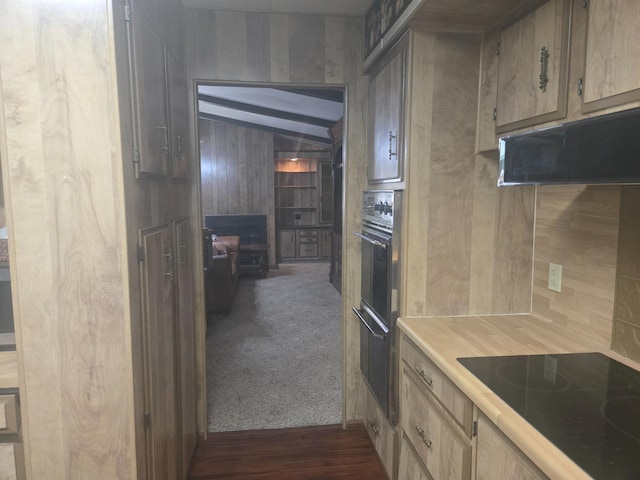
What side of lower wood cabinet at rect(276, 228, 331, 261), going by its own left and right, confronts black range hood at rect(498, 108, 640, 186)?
front

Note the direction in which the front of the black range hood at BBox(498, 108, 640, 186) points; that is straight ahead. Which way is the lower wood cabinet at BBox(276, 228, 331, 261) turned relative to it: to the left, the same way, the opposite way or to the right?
to the left

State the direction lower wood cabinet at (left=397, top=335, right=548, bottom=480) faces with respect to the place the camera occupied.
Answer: facing the viewer and to the left of the viewer

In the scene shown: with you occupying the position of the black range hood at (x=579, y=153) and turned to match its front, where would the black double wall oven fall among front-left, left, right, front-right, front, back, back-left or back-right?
right

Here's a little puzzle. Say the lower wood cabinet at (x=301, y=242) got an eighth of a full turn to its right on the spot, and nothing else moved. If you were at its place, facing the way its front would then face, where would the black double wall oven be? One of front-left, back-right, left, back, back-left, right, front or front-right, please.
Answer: front-left

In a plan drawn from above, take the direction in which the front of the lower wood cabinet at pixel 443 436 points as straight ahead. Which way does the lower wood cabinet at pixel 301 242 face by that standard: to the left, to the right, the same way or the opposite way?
to the left

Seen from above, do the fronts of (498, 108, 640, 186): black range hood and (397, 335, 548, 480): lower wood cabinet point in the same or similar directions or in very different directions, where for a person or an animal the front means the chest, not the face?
same or similar directions

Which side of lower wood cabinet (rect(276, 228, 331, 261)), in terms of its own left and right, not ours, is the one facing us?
front
